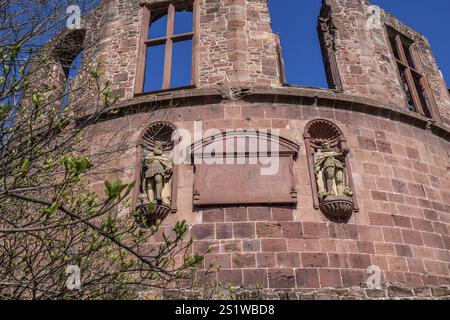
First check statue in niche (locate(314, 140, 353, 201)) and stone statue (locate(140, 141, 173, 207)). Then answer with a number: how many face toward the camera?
2

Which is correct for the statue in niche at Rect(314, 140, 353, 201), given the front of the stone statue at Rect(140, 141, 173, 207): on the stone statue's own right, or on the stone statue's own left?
on the stone statue's own left

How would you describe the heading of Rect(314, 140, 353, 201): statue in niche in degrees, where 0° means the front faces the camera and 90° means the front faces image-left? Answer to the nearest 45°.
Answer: approximately 0°

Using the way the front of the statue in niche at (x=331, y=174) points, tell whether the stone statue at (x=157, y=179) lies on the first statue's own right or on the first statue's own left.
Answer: on the first statue's own right
